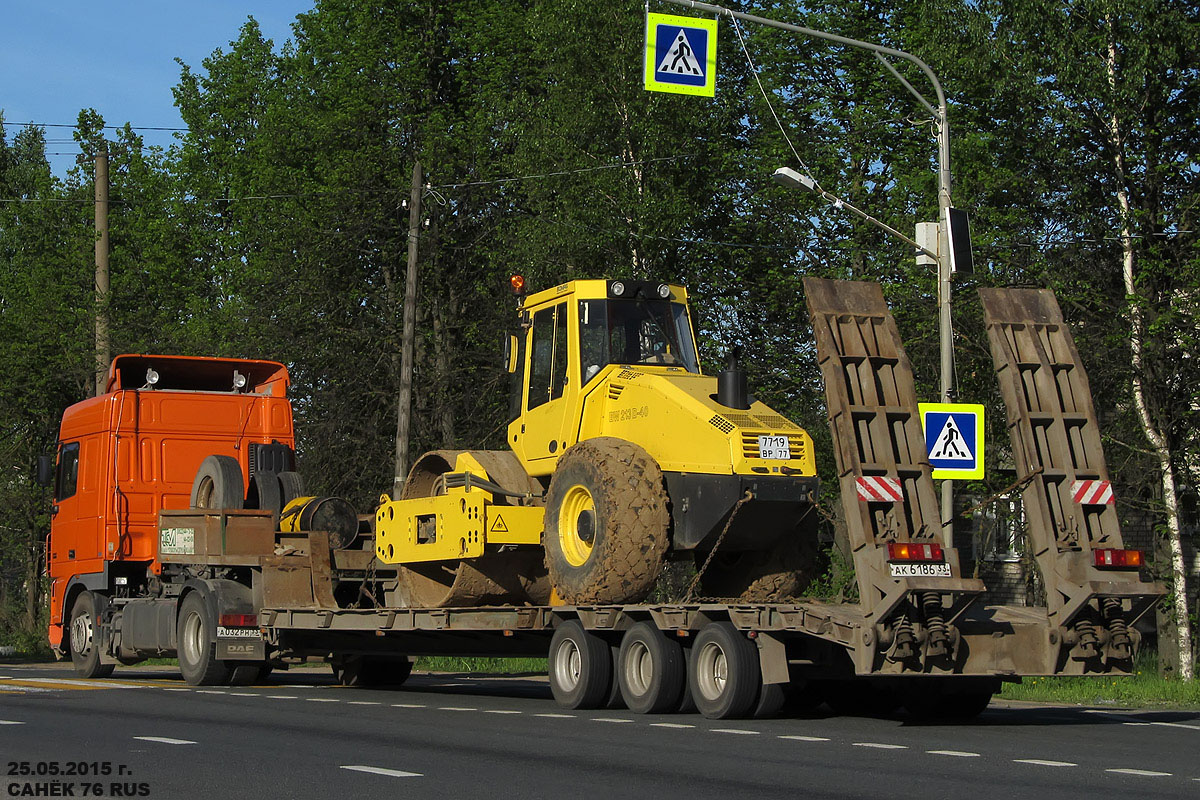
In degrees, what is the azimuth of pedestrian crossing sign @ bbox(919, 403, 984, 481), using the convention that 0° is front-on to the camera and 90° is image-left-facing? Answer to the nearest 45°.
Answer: approximately 0°

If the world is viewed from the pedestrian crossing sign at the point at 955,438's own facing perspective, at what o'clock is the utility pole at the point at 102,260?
The utility pole is roughly at 4 o'clock from the pedestrian crossing sign.

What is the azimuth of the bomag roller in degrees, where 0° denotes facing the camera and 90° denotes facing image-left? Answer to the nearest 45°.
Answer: approximately 135°

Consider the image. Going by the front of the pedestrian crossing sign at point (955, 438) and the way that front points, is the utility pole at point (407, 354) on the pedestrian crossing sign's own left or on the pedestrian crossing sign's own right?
on the pedestrian crossing sign's own right

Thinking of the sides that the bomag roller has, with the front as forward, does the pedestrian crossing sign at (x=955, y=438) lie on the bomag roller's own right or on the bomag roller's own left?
on the bomag roller's own right

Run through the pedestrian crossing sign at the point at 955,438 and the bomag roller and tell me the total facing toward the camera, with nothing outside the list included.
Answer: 1

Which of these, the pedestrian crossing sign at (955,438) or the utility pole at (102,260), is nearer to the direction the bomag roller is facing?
the utility pole

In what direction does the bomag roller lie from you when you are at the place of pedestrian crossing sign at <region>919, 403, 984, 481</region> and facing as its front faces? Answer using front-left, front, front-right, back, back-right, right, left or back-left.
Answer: front-right

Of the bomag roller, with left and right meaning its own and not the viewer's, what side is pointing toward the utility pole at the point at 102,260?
front

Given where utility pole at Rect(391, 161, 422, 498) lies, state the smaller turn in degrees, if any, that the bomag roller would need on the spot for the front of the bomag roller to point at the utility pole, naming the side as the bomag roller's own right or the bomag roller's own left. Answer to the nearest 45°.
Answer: approximately 45° to the bomag roller's own right

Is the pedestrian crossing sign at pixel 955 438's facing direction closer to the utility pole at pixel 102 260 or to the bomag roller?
the bomag roller
